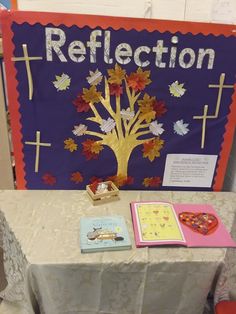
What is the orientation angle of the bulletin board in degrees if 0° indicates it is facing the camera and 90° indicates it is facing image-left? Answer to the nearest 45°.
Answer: approximately 0°
